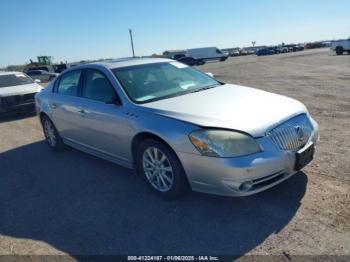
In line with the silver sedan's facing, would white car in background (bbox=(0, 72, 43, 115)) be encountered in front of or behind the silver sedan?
behind

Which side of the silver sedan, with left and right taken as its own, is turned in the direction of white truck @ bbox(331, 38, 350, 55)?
left
